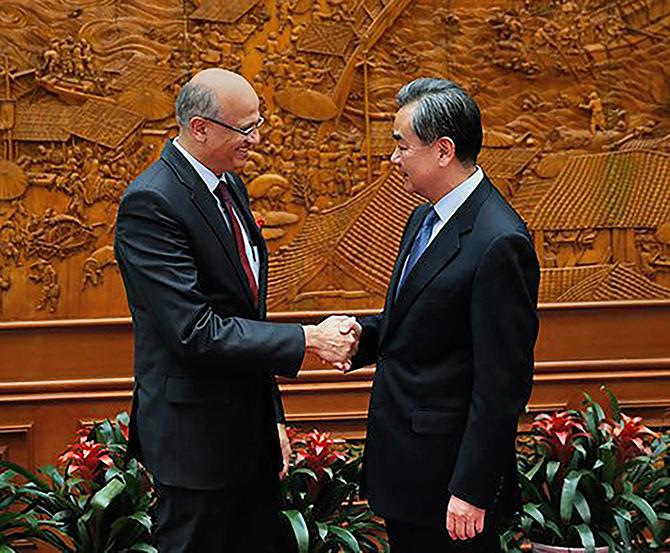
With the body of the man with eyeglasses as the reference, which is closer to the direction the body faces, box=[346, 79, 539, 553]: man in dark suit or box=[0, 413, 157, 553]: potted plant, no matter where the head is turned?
the man in dark suit

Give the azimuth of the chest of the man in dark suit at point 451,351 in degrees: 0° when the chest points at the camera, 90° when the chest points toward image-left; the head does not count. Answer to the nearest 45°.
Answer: approximately 45°

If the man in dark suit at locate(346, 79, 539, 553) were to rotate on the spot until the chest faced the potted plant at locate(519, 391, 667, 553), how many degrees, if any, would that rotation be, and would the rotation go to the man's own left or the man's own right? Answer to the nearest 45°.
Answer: approximately 180°

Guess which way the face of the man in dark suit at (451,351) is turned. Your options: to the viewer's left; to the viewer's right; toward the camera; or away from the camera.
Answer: to the viewer's left

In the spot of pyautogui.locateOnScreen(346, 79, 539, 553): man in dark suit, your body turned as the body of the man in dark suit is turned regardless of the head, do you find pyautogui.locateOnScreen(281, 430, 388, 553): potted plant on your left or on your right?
on your right

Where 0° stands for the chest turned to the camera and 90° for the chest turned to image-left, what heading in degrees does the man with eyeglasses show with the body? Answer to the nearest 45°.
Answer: approximately 270°

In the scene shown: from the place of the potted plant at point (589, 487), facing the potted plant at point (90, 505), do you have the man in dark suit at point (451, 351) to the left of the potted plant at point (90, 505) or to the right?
left

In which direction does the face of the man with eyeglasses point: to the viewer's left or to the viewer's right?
to the viewer's right

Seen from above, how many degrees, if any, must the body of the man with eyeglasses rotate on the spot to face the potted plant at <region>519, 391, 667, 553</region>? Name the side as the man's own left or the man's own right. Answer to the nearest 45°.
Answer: approximately 45° to the man's own left

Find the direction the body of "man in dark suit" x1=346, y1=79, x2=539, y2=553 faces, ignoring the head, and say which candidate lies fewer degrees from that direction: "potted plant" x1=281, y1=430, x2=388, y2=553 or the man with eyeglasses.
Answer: the man with eyeglasses
